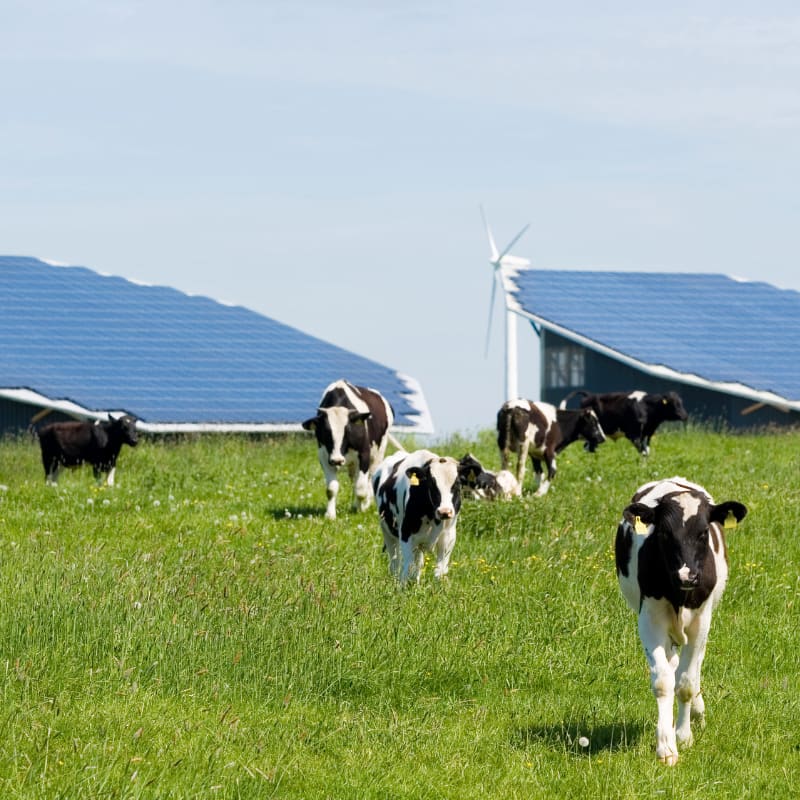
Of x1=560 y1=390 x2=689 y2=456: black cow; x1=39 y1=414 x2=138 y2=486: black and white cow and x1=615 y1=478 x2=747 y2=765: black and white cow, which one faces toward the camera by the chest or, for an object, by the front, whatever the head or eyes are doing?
x1=615 y1=478 x2=747 y2=765: black and white cow

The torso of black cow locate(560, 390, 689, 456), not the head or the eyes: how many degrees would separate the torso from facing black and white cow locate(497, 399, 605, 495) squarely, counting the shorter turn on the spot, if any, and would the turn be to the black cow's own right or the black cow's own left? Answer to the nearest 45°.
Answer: approximately 90° to the black cow's own right

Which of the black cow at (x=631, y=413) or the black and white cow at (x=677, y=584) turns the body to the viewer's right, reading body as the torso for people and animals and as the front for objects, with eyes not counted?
the black cow

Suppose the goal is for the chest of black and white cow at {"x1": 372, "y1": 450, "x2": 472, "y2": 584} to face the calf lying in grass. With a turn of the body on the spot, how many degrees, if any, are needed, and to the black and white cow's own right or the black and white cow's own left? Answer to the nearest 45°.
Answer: approximately 135° to the black and white cow's own left

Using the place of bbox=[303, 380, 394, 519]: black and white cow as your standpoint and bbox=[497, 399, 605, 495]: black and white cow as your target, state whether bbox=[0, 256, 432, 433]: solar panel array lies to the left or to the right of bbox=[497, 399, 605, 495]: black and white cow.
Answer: left

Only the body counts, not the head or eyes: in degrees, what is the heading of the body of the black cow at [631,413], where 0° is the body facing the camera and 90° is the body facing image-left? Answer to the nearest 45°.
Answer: approximately 270°

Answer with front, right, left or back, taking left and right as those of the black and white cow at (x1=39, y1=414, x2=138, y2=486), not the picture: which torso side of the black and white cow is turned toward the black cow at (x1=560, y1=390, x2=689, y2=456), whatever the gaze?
front

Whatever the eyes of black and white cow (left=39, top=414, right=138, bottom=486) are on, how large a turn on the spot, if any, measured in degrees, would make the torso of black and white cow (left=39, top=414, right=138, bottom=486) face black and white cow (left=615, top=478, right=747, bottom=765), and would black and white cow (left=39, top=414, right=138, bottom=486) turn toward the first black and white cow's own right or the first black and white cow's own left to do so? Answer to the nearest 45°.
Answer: approximately 90° to the first black and white cow's own right

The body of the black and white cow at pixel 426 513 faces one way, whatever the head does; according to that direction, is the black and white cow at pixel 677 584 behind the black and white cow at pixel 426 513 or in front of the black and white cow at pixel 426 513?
in front

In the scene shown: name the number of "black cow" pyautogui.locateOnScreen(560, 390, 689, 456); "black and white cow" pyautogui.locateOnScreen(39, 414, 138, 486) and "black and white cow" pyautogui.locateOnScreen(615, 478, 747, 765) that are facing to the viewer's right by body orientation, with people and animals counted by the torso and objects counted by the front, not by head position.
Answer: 2

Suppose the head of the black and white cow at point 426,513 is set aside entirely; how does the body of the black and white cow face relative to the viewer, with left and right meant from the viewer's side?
facing the viewer and to the right of the viewer

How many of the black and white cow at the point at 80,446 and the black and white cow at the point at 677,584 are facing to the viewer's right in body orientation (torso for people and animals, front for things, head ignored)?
1

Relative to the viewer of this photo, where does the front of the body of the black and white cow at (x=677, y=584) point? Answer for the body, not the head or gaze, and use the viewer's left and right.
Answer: facing the viewer

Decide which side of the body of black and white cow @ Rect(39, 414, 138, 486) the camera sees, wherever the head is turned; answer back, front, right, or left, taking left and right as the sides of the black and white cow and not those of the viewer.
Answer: right
